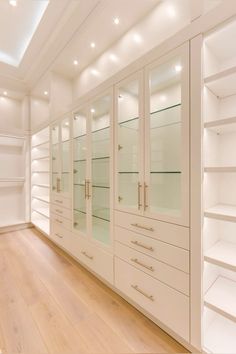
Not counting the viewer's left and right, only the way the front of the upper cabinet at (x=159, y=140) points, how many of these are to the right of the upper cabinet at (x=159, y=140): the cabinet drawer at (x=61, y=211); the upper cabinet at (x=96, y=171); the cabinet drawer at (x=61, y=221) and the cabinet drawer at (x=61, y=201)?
4

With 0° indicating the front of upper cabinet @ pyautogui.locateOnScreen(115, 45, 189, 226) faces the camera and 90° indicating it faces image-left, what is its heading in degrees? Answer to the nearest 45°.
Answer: approximately 45°

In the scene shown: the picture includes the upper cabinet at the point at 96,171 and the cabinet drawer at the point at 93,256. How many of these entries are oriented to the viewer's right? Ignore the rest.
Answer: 0

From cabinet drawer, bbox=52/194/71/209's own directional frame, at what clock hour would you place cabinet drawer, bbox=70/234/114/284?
cabinet drawer, bbox=70/234/114/284 is roughly at 10 o'clock from cabinet drawer, bbox=52/194/71/209.

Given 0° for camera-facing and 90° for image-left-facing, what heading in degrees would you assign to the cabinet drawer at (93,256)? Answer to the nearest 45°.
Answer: approximately 45°
